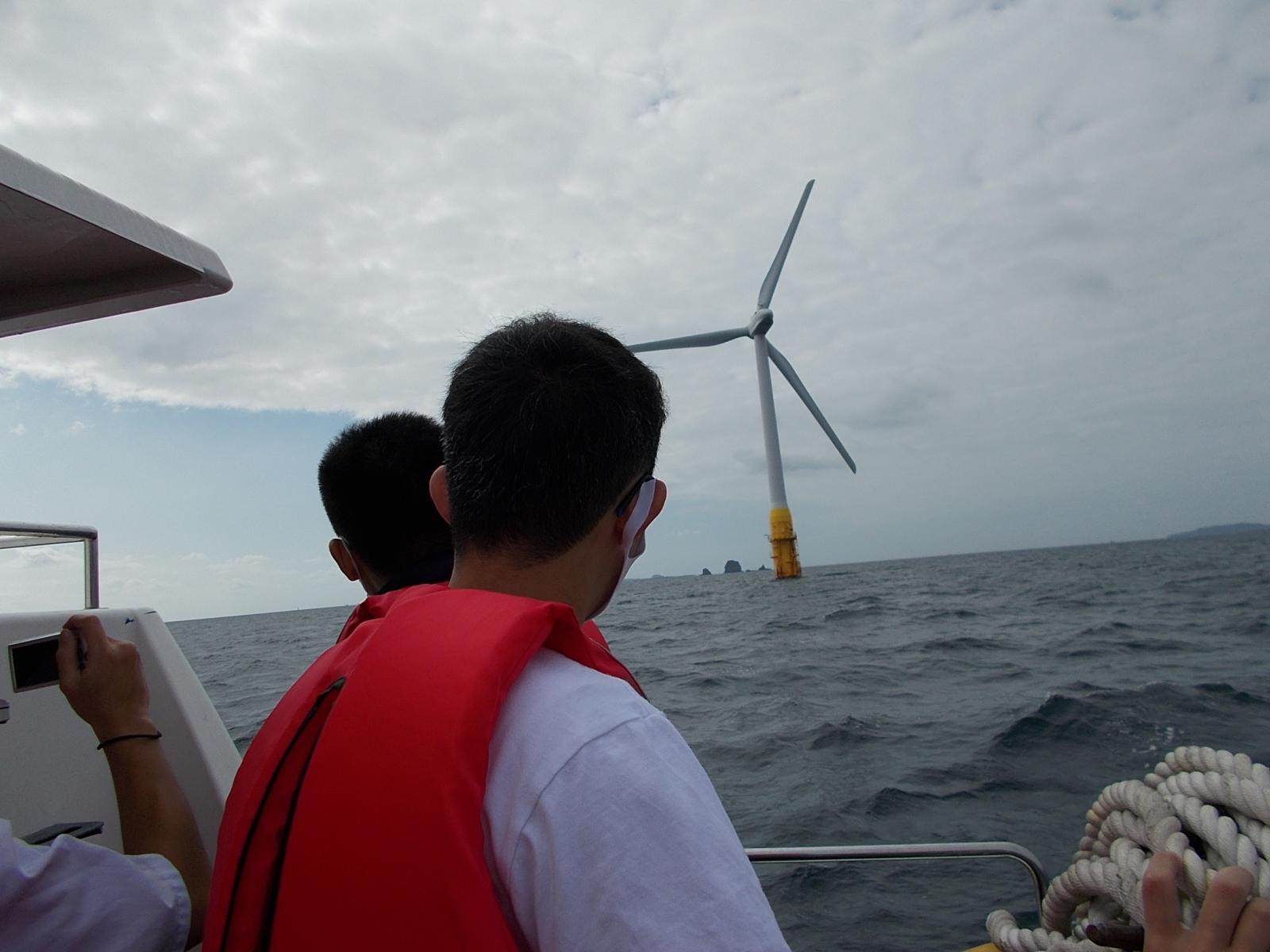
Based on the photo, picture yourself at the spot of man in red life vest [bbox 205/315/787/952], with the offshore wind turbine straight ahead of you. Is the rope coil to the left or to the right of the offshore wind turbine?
right

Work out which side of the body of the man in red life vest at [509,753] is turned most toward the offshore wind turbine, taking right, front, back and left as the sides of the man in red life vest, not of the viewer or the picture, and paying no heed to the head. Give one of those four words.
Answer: front

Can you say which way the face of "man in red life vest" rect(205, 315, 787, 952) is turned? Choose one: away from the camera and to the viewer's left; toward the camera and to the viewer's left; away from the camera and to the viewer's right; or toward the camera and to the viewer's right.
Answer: away from the camera and to the viewer's right

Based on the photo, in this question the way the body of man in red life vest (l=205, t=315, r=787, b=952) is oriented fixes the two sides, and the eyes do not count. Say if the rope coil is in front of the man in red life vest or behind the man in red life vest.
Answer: in front

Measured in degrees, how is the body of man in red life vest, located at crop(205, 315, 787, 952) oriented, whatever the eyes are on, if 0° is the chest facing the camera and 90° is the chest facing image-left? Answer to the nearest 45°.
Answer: approximately 225°
